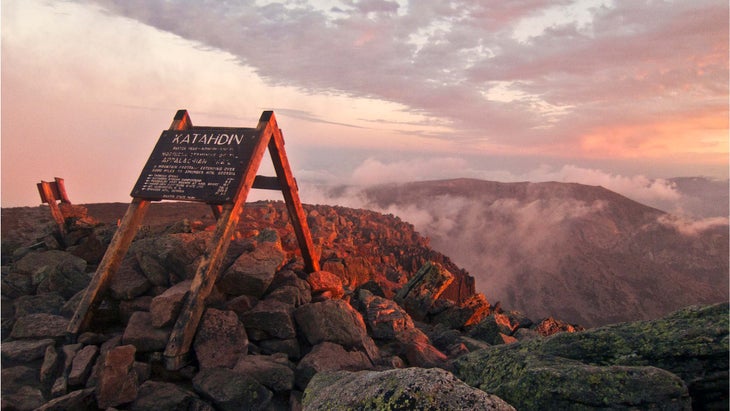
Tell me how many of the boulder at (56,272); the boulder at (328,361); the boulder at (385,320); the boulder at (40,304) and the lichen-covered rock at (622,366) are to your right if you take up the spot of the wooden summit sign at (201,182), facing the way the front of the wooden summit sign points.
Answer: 2

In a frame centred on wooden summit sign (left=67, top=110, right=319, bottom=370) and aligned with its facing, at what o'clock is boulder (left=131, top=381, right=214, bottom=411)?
The boulder is roughly at 11 o'clock from the wooden summit sign.

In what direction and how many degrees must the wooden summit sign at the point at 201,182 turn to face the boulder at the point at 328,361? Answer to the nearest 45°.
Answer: approximately 90° to its left

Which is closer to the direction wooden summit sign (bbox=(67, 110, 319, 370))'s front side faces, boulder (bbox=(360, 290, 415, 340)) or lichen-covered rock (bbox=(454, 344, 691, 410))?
the lichen-covered rock

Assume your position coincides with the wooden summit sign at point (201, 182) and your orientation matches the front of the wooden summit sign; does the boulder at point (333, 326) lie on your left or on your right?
on your left

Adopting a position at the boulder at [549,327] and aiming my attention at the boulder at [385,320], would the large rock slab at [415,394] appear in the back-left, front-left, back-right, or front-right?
front-left

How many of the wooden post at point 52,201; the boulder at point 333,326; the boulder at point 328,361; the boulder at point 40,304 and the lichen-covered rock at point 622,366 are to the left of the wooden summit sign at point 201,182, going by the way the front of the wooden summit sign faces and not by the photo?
3

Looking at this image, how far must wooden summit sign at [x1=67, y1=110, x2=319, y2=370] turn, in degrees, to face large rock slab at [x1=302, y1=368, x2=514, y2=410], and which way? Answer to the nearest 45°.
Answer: approximately 45° to its left

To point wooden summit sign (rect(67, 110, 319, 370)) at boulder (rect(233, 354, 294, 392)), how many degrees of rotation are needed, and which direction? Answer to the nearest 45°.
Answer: approximately 45° to its left

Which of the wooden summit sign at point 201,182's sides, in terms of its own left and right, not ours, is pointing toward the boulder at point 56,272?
right

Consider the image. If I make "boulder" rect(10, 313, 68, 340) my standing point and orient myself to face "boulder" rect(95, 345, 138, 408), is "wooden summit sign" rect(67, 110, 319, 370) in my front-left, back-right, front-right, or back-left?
front-left

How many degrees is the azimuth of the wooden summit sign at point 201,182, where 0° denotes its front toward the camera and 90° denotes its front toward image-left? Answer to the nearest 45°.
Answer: approximately 45°
